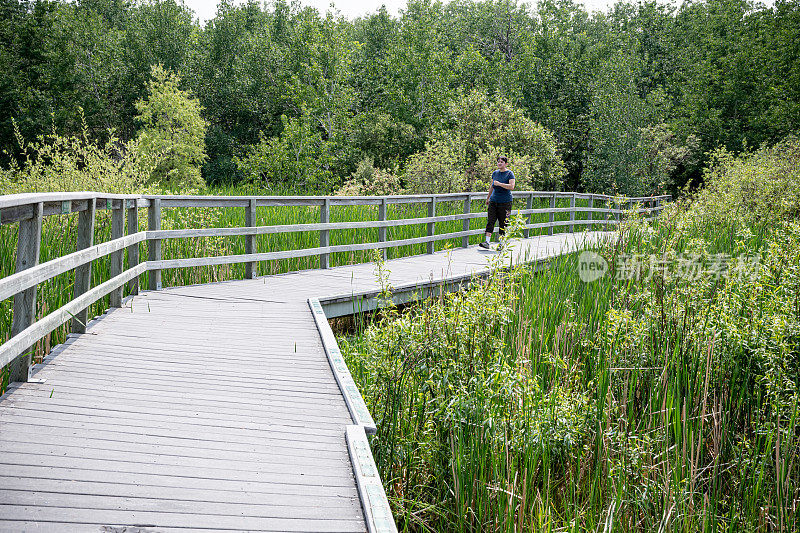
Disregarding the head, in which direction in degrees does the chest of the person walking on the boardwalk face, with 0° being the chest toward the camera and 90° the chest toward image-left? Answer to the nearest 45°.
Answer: approximately 45°

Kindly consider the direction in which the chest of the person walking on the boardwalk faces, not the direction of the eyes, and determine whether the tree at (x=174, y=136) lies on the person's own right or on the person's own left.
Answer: on the person's own right
